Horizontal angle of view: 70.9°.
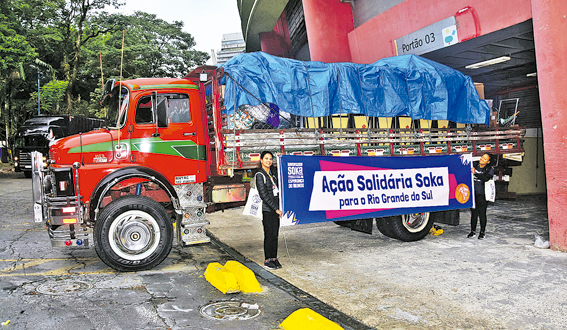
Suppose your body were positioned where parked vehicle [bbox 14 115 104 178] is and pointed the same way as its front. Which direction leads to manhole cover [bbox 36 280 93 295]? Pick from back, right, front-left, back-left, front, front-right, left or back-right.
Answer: front-left

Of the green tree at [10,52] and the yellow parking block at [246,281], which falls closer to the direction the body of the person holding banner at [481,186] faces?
the yellow parking block

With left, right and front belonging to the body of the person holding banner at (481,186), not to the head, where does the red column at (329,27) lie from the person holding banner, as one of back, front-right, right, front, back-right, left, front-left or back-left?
right

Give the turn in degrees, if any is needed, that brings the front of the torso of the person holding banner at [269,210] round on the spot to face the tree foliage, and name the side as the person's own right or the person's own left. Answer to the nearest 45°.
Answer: approximately 180°

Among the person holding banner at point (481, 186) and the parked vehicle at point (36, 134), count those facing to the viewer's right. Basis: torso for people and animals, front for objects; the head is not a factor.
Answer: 0

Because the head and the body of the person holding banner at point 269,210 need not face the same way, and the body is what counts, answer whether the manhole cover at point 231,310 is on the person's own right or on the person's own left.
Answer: on the person's own right

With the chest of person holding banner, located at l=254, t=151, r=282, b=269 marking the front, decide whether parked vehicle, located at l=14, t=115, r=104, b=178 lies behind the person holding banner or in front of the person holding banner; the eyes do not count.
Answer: behind

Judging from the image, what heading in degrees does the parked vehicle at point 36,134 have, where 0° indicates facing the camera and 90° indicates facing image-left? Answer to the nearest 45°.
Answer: approximately 45°

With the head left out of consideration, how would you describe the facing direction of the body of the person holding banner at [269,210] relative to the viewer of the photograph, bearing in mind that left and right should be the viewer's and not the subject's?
facing the viewer and to the right of the viewer

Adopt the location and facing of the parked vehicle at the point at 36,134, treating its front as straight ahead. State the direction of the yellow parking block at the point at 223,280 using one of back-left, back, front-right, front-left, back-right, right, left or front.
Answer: front-left

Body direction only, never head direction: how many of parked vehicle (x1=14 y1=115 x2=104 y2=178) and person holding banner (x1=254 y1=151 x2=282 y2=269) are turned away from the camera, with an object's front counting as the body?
0

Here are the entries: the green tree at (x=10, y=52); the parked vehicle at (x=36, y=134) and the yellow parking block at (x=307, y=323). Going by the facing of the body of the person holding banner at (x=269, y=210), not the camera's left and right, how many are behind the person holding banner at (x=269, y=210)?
2
